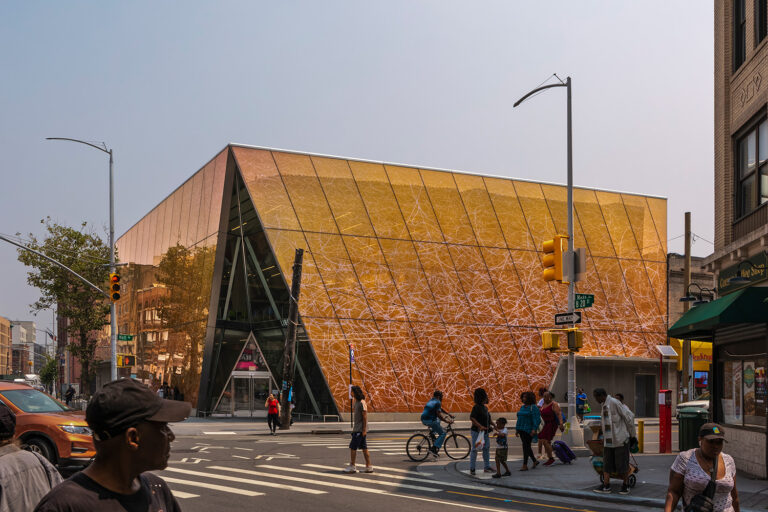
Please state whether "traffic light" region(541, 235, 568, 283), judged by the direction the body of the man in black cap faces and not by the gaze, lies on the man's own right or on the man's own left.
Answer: on the man's own left

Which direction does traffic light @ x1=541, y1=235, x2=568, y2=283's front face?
to the viewer's left

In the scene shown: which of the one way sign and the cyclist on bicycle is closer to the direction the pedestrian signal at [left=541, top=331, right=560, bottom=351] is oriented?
the cyclist on bicycle

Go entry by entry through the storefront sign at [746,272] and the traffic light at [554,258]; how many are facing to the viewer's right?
0

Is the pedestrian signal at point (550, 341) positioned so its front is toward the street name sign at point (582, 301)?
no

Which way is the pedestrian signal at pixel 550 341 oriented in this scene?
to the viewer's left

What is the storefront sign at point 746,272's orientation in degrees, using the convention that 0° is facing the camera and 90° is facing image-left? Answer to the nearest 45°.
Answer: approximately 45°
